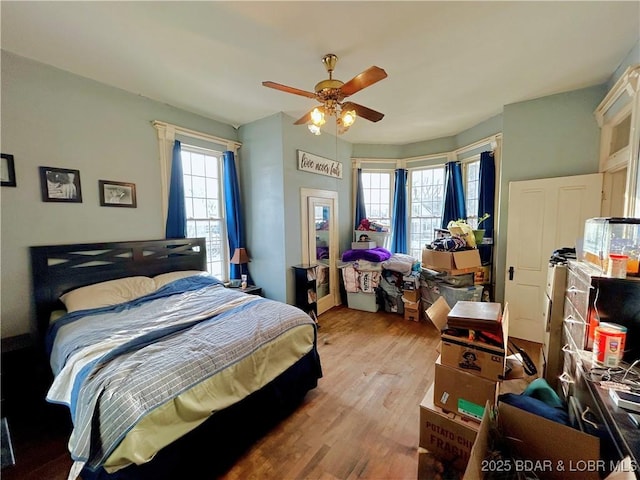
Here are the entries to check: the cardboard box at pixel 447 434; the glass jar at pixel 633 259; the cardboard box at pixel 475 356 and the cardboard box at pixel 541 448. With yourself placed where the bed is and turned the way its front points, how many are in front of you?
4

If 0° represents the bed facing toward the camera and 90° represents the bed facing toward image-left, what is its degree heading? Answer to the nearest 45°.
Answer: approximately 315°

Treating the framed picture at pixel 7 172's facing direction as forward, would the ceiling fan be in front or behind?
in front

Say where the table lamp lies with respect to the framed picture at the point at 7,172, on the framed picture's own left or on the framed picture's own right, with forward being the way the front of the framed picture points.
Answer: on the framed picture's own left

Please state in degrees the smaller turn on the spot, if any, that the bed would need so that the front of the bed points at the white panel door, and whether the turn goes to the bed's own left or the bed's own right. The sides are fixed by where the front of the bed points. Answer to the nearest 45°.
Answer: approximately 45° to the bed's own left

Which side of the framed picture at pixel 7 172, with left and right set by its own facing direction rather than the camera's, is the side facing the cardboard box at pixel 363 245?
left

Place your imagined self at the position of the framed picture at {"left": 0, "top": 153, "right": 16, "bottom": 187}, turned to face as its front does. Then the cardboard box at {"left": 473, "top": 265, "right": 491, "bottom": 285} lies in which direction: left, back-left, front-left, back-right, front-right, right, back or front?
front-left

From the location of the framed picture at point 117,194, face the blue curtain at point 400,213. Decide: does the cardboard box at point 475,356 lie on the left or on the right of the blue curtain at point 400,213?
right
